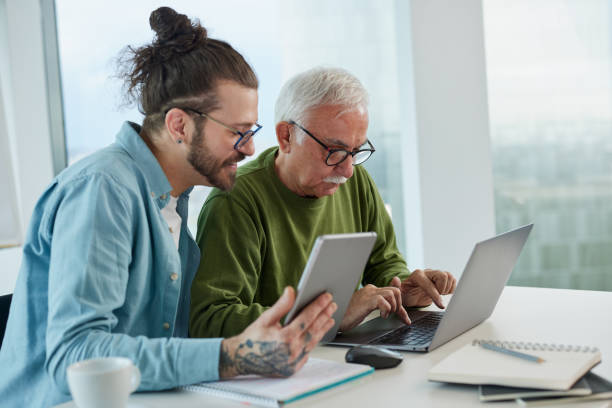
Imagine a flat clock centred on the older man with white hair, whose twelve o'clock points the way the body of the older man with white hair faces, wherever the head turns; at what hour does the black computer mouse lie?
The black computer mouse is roughly at 1 o'clock from the older man with white hair.

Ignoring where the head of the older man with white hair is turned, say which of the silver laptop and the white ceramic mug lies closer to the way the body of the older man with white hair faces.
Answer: the silver laptop

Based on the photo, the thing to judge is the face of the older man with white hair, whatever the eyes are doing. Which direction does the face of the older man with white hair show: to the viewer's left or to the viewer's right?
to the viewer's right

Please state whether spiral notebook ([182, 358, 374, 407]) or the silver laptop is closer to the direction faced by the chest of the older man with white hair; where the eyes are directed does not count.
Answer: the silver laptop

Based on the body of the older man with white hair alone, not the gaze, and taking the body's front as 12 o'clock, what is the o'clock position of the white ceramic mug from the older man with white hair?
The white ceramic mug is roughly at 2 o'clock from the older man with white hair.

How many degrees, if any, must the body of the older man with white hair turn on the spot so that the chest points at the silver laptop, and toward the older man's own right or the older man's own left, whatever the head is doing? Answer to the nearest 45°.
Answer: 0° — they already face it

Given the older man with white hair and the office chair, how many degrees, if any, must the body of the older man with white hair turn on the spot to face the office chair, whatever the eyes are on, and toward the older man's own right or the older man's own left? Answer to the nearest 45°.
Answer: approximately 90° to the older man's own right

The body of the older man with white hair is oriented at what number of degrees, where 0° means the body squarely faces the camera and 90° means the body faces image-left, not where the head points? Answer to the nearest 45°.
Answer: approximately 315°

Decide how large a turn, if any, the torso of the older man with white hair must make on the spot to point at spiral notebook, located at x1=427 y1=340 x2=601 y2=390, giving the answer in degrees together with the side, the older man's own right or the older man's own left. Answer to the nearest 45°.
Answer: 0° — they already face it
